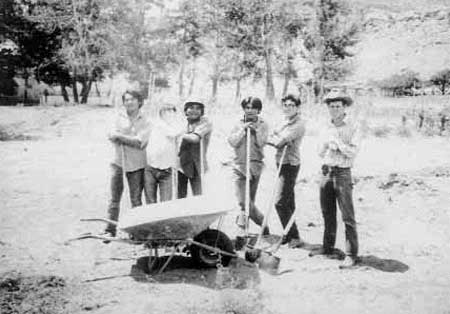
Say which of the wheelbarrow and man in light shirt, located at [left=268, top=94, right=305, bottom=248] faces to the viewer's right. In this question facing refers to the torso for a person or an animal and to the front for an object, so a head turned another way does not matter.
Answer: the wheelbarrow

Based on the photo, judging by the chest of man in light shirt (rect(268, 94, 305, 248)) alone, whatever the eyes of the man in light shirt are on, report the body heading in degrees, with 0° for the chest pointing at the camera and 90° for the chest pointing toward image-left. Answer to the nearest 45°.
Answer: approximately 45°

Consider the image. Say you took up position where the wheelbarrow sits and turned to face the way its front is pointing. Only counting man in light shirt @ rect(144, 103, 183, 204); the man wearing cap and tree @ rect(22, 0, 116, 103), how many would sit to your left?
3

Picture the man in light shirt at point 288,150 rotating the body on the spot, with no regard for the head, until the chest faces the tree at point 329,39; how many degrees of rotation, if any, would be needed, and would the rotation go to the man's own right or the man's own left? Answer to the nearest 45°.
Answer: approximately 135° to the man's own right

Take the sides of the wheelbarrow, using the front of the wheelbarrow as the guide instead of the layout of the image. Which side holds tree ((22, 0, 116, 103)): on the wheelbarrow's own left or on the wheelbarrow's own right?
on the wheelbarrow's own left

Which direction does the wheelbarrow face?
to the viewer's right

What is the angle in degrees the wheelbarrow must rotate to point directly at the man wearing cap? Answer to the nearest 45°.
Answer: approximately 90° to its left

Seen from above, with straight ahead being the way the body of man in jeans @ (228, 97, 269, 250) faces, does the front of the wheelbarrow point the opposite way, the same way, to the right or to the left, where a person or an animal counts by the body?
to the left

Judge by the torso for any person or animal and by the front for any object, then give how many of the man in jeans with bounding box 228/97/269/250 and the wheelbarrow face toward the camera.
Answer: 1
